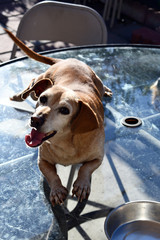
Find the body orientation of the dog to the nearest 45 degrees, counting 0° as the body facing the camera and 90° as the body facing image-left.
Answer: approximately 0°
